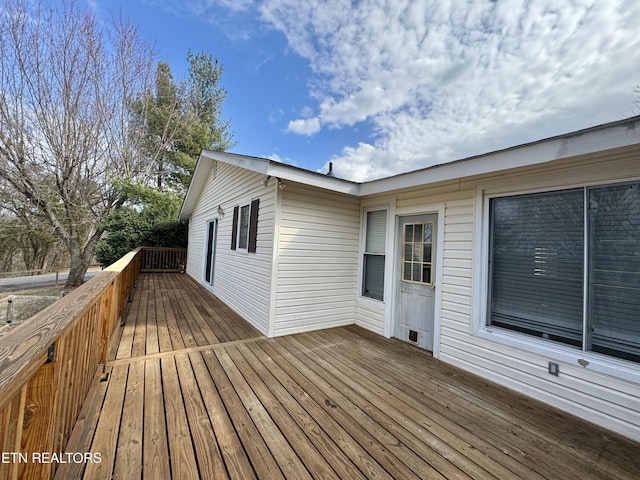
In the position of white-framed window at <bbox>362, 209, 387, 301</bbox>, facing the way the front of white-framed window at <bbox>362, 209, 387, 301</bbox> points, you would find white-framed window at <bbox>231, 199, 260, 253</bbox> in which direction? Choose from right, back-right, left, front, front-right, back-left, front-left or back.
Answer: front-right

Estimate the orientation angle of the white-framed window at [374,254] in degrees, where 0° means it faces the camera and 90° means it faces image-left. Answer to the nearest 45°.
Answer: approximately 45°

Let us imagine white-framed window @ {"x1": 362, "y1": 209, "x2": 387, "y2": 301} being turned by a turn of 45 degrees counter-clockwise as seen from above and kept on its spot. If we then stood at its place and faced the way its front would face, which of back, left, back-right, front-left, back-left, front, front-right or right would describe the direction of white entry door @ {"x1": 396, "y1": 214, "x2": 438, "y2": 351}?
front-left

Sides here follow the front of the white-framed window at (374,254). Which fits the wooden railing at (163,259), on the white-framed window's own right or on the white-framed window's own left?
on the white-framed window's own right

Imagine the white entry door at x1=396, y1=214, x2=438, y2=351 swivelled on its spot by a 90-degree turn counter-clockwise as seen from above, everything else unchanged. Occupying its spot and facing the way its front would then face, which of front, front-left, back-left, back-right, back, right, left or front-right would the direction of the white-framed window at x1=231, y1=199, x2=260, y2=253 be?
back-right

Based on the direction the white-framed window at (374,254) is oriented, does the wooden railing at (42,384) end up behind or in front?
in front

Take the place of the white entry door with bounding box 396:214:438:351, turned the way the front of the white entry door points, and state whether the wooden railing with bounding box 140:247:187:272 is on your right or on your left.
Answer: on your right

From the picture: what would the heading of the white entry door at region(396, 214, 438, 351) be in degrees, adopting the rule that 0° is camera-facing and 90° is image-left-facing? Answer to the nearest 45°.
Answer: approximately 45°
